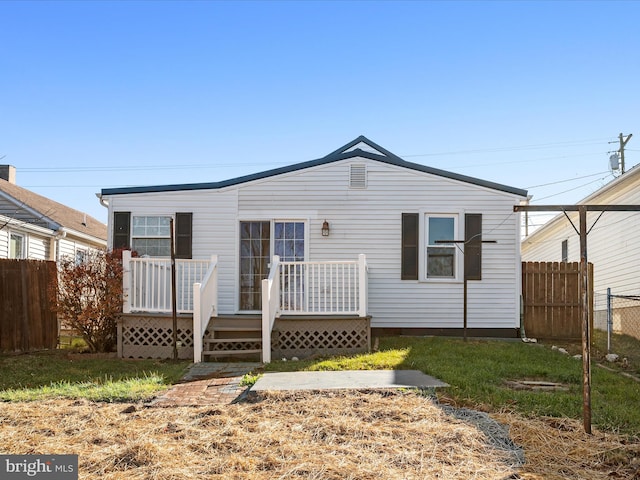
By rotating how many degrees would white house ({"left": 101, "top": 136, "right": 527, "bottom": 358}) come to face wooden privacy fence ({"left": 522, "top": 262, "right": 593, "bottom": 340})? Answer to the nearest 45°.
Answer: approximately 90° to its left

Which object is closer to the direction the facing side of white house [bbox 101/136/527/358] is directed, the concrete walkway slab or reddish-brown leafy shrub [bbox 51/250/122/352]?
the concrete walkway slab

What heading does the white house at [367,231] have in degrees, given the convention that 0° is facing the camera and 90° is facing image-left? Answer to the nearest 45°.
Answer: approximately 0°

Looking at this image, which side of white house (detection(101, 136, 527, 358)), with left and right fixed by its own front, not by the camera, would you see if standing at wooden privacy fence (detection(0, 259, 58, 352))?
right

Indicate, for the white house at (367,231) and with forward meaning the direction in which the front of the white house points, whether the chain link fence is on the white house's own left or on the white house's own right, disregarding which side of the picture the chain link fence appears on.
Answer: on the white house's own left

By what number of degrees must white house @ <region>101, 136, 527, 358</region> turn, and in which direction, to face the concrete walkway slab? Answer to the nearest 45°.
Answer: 0° — it already faces it

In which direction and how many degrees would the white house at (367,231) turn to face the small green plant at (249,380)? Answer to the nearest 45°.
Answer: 0° — it already faces it

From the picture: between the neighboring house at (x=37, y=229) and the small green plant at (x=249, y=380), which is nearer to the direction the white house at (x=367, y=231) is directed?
the small green plant
